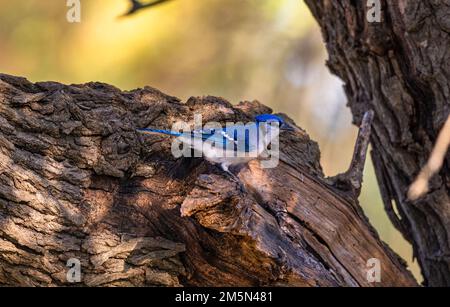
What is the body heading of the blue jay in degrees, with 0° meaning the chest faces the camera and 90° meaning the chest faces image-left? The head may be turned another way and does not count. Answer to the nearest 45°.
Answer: approximately 270°

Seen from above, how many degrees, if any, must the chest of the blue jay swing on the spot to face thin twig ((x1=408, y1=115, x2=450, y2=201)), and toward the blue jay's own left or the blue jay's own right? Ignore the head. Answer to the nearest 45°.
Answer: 0° — it already faces it

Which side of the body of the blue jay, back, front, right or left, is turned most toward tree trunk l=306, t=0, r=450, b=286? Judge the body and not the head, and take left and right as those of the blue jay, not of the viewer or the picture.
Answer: front
